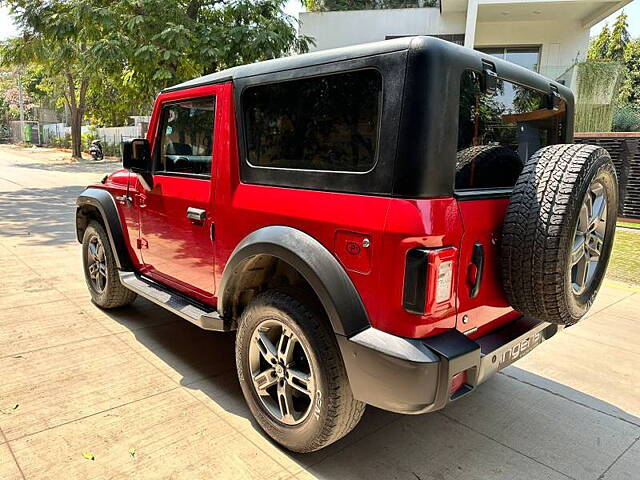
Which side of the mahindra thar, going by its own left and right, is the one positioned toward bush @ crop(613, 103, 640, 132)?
right

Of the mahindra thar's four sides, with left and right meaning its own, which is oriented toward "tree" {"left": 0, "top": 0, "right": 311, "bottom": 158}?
front

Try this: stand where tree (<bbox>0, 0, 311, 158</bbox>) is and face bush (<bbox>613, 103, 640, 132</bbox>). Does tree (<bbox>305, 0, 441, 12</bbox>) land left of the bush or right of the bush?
left

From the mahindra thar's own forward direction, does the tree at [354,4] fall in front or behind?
in front

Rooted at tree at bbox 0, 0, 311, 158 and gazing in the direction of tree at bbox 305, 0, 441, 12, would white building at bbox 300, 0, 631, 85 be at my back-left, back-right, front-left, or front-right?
front-right

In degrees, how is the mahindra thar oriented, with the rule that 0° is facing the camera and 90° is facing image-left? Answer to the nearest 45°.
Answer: approximately 135°

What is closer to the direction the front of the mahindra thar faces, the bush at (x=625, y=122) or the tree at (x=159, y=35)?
the tree

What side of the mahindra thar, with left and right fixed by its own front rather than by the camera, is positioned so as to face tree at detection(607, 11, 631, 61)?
right

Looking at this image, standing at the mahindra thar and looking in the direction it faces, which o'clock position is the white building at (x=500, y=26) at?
The white building is roughly at 2 o'clock from the mahindra thar.
